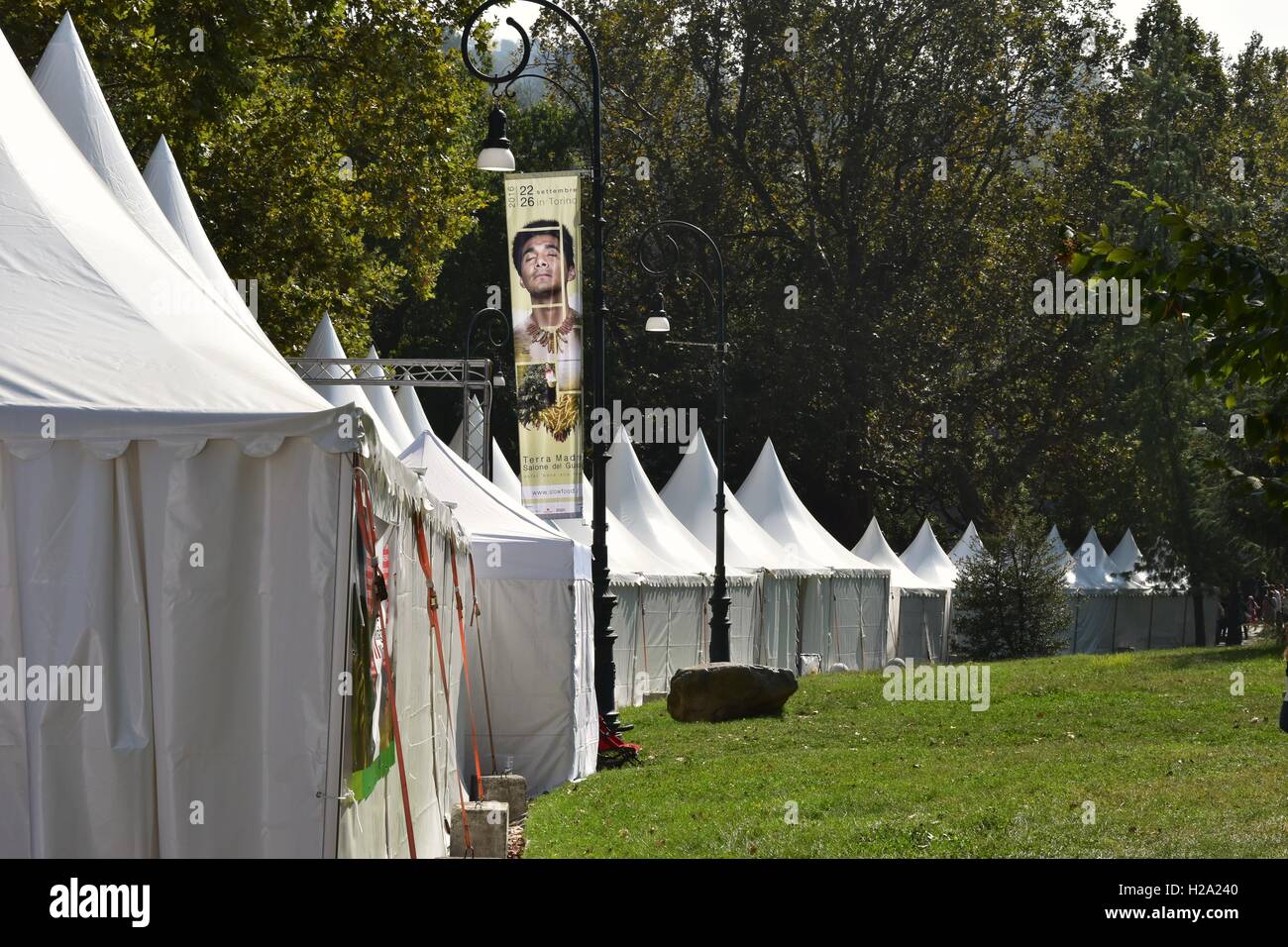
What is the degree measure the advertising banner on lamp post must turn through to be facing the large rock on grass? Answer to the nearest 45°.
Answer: approximately 135° to its left

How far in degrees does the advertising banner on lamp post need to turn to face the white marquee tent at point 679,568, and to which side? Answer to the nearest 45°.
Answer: approximately 180°

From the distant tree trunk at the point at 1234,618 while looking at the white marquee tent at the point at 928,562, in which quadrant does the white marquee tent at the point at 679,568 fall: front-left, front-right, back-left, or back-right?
front-left

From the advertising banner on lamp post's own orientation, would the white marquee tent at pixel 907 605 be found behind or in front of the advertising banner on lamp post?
behind

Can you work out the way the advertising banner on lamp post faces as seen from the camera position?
facing the viewer

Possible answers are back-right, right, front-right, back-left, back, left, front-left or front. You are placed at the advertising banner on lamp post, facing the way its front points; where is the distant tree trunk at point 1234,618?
back-left

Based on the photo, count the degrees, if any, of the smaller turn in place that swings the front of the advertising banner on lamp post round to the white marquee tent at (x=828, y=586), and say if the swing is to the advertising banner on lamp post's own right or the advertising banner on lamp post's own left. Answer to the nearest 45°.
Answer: approximately 180°

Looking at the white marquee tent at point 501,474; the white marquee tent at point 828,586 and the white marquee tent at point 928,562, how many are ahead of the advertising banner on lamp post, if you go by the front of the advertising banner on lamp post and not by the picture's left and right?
0

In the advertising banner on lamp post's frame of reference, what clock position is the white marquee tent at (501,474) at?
The white marquee tent is roughly at 6 o'clock from the advertising banner on lamp post.
